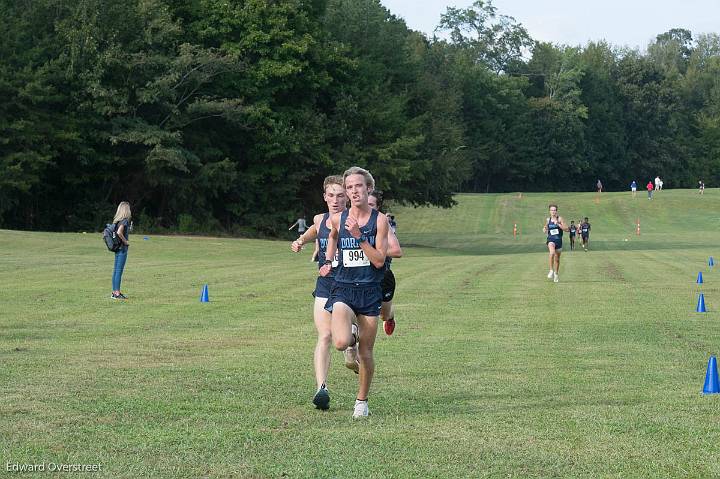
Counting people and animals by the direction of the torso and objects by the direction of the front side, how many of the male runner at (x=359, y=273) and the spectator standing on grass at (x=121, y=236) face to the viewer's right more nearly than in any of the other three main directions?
1

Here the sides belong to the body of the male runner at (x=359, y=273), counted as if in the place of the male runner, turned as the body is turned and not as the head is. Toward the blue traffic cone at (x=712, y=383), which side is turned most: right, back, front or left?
left

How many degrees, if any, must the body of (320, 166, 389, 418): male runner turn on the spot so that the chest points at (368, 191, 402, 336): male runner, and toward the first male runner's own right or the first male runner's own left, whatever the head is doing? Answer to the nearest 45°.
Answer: approximately 135° to the first male runner's own left

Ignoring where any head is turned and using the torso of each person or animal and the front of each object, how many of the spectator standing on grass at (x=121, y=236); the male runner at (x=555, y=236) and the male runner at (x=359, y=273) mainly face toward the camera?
2

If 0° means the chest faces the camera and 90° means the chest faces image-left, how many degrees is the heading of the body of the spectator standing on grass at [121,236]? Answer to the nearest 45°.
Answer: approximately 270°

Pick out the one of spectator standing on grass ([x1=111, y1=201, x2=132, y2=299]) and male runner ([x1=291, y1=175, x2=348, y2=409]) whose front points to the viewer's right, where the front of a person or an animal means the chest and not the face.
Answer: the spectator standing on grass

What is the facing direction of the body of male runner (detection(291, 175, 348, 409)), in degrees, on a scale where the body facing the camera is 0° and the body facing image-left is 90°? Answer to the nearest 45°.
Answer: approximately 0°

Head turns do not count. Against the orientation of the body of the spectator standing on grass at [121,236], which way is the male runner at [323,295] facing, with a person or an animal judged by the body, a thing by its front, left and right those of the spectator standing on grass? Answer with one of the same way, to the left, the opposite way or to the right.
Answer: to the right

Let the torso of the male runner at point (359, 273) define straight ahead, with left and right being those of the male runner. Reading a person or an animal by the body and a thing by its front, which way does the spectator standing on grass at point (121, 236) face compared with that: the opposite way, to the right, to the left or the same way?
to the left

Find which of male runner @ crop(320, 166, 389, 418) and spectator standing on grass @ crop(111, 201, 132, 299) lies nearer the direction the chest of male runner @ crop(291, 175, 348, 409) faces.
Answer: the male runner
